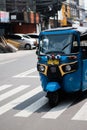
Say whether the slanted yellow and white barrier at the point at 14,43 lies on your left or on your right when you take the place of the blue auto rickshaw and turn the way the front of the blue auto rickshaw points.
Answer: on your right

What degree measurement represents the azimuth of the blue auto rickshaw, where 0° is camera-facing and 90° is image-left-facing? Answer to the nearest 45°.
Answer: approximately 45°

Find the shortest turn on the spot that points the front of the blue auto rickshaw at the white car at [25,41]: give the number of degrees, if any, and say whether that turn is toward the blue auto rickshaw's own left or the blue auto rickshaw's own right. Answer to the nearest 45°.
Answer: approximately 135° to the blue auto rickshaw's own right
